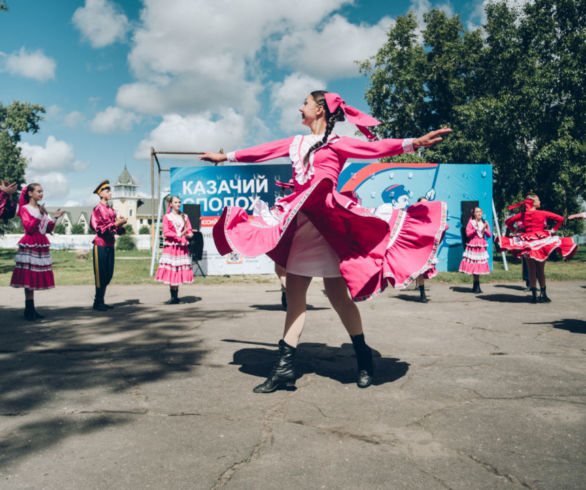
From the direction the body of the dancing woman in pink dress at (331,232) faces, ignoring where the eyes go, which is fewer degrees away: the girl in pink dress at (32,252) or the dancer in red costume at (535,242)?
the girl in pink dress

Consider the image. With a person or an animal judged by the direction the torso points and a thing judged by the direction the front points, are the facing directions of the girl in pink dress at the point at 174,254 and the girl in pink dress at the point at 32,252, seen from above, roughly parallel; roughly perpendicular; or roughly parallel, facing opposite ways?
roughly parallel

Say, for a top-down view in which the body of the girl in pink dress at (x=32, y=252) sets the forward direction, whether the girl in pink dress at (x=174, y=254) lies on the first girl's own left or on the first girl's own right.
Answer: on the first girl's own left

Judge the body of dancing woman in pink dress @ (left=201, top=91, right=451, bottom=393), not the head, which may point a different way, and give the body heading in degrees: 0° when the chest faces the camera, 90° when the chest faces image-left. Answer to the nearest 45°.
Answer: approximately 45°

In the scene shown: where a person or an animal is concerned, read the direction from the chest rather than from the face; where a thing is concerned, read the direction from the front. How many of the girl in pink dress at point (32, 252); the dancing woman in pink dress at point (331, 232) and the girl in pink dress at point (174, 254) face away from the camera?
0

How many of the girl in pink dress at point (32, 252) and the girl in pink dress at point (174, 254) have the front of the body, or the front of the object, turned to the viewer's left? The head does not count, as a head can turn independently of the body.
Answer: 0

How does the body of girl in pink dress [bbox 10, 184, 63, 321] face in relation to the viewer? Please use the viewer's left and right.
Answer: facing the viewer and to the right of the viewer

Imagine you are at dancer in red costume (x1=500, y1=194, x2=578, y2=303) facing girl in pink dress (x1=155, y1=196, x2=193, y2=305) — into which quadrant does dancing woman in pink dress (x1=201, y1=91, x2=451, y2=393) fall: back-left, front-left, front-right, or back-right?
front-left

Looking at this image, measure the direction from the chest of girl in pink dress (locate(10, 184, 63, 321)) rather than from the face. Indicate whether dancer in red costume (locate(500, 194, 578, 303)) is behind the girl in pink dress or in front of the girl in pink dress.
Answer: in front

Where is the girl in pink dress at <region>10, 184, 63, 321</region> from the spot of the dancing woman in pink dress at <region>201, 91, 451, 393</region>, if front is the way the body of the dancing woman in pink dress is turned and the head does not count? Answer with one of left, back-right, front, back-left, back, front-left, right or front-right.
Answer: right

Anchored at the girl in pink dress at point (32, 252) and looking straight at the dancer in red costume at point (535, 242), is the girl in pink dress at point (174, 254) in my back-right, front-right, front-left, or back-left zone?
front-left

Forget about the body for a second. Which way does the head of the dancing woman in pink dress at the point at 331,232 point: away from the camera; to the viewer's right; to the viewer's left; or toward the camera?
to the viewer's left
